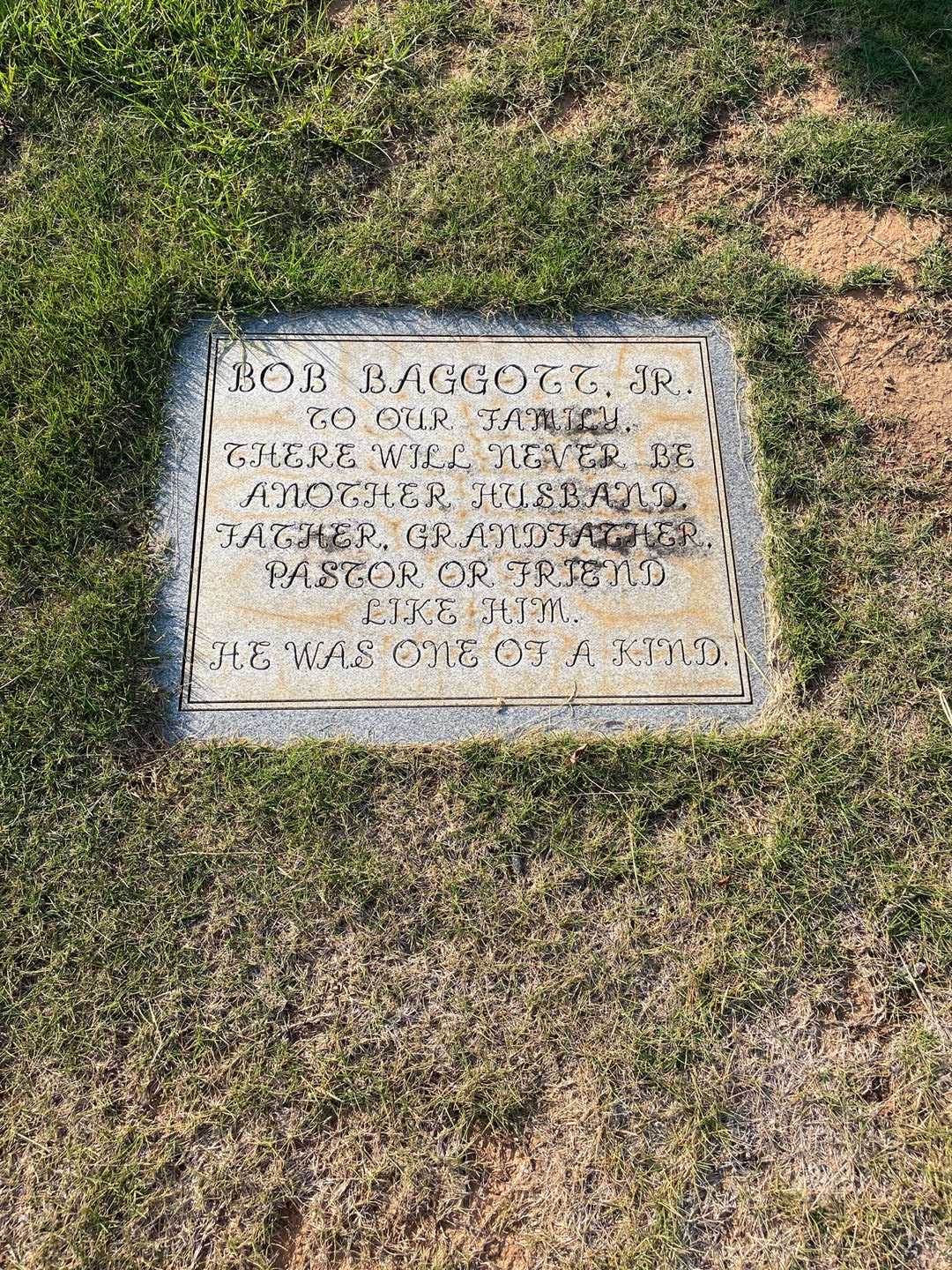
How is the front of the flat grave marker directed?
toward the camera
